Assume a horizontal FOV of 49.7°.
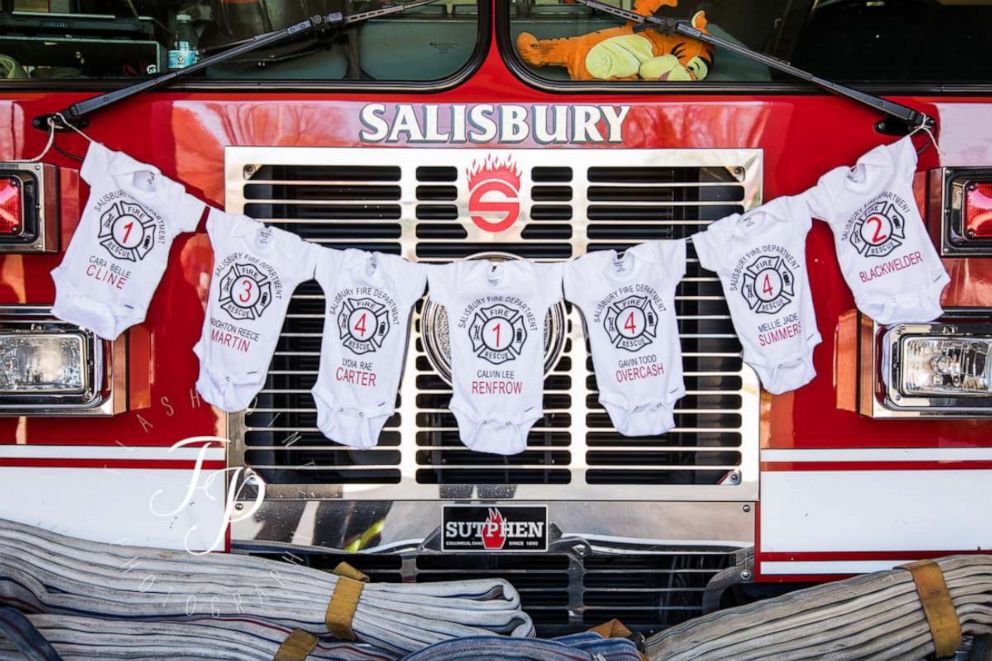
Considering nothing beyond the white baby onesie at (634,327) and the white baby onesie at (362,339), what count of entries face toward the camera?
2

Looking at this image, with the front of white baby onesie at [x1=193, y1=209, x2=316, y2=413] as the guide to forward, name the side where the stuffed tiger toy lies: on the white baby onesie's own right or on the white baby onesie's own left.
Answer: on the white baby onesie's own left

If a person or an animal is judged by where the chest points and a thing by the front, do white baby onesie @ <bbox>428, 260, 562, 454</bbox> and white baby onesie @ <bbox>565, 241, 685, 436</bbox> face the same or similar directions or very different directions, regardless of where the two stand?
same or similar directions

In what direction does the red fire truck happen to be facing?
toward the camera

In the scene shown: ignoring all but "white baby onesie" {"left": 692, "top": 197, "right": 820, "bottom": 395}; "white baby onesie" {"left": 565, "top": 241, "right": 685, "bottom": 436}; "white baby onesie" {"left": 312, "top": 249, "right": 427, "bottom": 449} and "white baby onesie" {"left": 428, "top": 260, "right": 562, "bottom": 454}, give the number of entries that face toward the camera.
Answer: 4

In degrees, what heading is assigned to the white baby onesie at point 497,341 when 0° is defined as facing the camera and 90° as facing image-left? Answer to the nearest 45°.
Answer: approximately 0°

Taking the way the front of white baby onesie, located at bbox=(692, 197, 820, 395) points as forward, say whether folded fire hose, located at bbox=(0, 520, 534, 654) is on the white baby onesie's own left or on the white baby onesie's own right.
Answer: on the white baby onesie's own right

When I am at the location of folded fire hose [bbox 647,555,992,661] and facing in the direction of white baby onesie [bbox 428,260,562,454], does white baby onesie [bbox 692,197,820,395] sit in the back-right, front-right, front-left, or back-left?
front-right

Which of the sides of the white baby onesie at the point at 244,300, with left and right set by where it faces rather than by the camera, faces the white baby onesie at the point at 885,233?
left

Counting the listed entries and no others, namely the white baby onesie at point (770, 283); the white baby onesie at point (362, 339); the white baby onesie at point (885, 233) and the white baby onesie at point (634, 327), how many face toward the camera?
4

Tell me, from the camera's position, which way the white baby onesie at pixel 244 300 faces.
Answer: facing the viewer

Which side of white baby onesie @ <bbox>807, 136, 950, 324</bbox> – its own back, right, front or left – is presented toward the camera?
front

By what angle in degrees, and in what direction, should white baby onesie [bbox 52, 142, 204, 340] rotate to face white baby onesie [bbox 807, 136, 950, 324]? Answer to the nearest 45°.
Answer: approximately 90° to its left

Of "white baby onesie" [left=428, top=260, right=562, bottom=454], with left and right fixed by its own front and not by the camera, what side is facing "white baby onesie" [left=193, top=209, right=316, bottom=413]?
right

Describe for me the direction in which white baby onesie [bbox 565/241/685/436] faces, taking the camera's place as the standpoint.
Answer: facing the viewer
